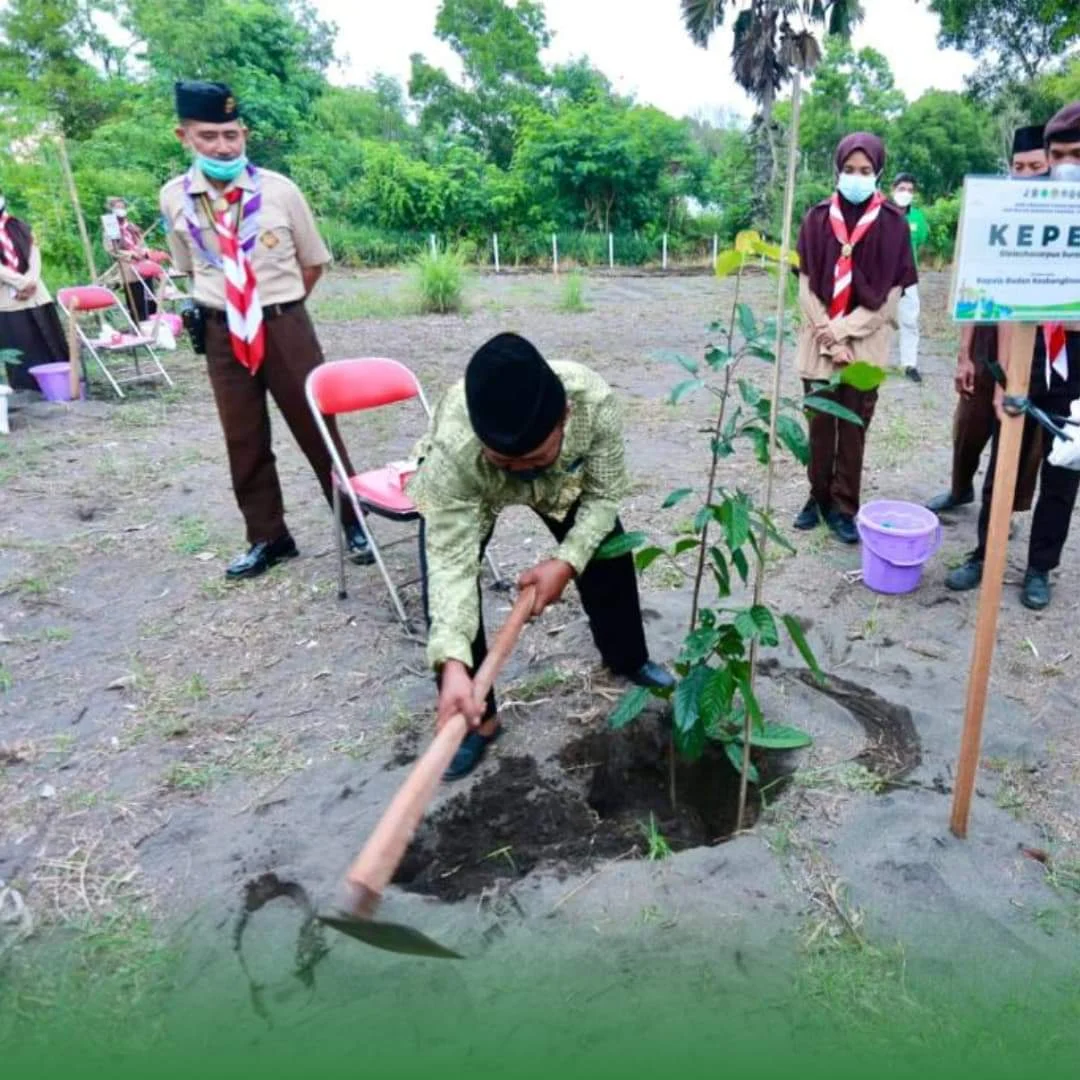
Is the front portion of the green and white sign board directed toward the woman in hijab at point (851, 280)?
no

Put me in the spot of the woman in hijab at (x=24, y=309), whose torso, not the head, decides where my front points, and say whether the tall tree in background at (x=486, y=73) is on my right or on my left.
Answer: on my left

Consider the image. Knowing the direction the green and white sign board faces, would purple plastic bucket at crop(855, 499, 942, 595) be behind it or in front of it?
behind

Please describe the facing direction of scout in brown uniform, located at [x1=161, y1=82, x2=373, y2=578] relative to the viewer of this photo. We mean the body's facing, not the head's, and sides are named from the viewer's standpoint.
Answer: facing the viewer

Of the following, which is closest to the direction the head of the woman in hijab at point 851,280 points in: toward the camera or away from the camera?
toward the camera

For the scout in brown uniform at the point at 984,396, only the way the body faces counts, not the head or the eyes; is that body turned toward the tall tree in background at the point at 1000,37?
no

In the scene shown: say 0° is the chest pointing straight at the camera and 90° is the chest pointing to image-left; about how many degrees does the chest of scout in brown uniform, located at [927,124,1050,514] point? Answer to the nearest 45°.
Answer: approximately 45°

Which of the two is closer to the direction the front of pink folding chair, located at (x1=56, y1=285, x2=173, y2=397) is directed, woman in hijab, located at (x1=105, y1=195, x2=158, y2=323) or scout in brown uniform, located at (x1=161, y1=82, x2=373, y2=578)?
the scout in brown uniform

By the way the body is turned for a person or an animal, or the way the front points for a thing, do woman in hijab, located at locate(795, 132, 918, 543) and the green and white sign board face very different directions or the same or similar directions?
same or similar directions

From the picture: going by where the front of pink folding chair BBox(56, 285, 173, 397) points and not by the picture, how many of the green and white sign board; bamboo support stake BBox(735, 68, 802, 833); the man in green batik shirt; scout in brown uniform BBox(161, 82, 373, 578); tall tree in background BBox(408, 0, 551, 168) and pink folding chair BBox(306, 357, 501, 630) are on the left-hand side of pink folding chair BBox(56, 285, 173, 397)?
1

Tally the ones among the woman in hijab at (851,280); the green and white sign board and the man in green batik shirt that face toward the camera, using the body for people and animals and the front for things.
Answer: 3

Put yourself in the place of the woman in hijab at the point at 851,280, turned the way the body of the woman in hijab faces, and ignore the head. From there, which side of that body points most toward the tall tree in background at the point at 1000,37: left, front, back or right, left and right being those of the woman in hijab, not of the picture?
back

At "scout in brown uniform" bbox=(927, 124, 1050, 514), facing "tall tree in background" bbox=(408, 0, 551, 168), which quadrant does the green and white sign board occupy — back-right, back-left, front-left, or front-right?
back-left

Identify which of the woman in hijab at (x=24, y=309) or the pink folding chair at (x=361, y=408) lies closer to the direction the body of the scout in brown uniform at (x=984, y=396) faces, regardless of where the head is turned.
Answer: the pink folding chair

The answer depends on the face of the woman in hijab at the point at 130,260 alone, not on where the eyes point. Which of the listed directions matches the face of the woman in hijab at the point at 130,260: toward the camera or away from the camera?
toward the camera

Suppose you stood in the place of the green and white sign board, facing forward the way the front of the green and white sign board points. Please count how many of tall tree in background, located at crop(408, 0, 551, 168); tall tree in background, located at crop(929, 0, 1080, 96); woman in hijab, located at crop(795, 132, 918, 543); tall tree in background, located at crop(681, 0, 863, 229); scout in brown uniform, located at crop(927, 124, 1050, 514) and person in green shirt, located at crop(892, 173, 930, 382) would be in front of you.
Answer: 0

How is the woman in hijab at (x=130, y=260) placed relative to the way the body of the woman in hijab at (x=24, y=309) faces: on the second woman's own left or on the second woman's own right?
on the second woman's own left

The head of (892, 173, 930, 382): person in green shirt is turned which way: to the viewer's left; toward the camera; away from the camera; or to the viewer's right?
toward the camera

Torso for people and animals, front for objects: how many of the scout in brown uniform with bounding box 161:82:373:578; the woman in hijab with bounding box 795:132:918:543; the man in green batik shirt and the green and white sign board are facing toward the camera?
4

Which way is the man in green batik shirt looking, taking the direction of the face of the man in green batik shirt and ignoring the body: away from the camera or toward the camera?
toward the camera

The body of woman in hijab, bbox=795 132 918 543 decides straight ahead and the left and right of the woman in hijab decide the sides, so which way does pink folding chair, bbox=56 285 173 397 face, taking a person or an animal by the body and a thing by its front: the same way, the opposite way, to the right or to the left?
to the left

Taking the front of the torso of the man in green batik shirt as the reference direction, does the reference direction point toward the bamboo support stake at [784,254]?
no

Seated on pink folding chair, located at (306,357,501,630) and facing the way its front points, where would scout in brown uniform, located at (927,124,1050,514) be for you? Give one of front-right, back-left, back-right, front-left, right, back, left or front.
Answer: front-left

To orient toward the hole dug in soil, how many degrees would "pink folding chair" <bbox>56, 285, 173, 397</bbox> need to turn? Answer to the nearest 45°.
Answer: approximately 45° to its right
